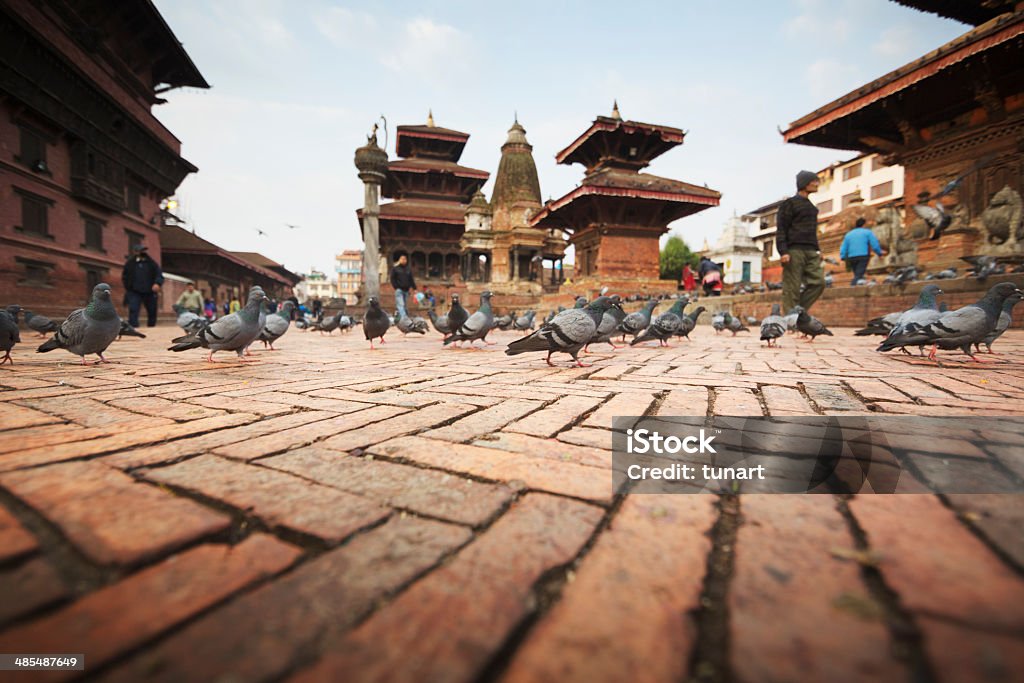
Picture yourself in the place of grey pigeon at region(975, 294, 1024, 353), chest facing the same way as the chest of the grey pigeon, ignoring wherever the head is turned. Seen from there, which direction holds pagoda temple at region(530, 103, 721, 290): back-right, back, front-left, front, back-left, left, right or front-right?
back-left

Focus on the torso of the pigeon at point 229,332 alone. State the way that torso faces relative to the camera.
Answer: to the viewer's right

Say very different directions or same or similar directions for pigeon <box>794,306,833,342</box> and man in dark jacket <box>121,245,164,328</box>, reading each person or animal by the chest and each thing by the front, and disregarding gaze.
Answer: very different directions

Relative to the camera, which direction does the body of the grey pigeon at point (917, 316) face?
to the viewer's right

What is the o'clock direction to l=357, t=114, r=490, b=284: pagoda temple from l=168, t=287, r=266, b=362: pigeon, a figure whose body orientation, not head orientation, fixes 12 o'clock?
The pagoda temple is roughly at 10 o'clock from the pigeon.

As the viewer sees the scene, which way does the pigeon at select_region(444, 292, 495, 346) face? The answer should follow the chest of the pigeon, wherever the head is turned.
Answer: to the viewer's right

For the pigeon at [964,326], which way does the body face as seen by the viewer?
to the viewer's right

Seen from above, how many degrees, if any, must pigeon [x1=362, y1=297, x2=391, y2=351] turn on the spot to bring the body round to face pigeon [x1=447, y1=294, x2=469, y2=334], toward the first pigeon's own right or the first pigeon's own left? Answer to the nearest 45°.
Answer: approximately 135° to the first pigeon's own left

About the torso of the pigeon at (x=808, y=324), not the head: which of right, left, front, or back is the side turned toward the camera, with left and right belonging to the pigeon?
left

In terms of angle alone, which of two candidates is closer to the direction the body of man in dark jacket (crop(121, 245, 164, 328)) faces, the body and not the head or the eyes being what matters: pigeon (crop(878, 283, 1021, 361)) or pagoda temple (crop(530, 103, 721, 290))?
the pigeon

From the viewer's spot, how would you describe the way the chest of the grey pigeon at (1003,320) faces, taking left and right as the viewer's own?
facing to the right of the viewer

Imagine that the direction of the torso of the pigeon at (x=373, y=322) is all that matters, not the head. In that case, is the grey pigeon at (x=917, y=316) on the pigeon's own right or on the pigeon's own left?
on the pigeon's own left

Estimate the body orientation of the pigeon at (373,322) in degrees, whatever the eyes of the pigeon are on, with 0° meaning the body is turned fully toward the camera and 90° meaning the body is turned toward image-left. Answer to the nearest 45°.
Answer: approximately 0°

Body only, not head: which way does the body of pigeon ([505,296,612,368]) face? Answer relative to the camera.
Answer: to the viewer's right
